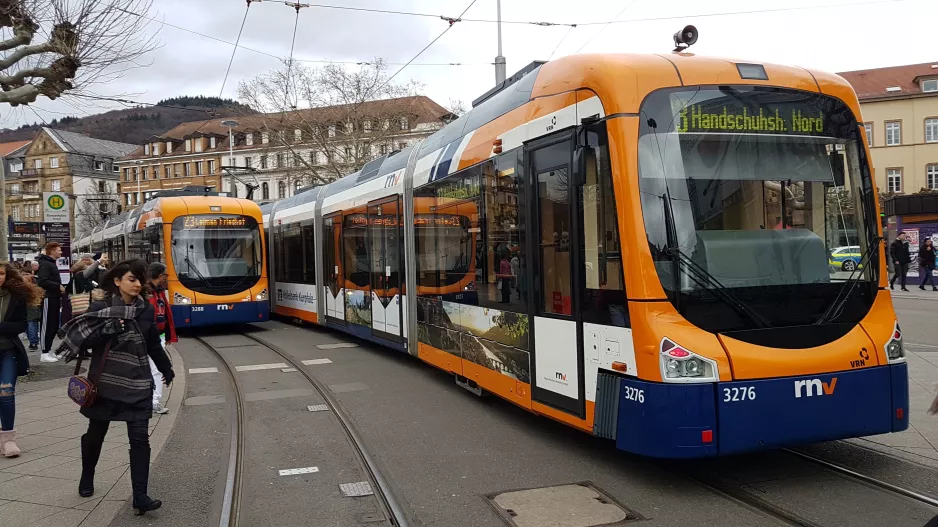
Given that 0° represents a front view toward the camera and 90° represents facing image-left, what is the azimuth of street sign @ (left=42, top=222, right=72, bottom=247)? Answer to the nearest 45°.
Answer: approximately 0°

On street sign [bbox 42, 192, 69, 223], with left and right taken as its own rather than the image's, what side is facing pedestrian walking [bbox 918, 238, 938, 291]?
left

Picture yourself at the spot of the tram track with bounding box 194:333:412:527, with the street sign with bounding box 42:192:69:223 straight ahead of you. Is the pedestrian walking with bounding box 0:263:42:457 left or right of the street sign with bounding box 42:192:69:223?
left

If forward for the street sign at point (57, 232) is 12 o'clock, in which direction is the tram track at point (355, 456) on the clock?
The tram track is roughly at 12 o'clock from the street sign.

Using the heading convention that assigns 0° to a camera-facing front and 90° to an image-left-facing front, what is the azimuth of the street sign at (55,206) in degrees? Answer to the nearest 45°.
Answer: approximately 0°

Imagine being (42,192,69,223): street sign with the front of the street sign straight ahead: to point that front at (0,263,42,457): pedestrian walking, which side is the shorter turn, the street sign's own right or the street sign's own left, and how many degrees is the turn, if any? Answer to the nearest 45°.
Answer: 0° — it already faces them

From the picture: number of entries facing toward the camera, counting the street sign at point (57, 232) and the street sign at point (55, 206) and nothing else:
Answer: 2
